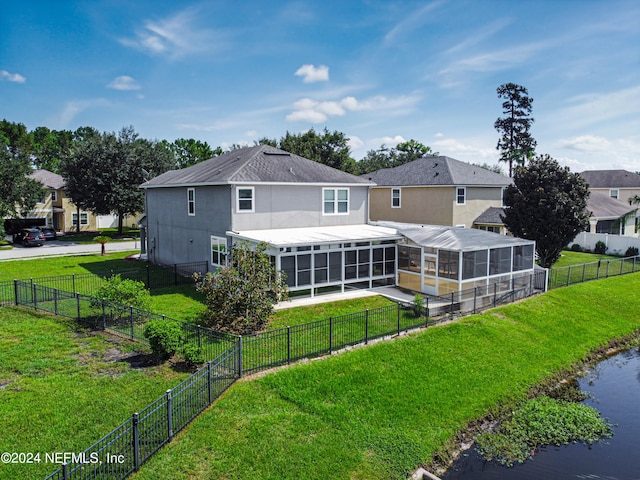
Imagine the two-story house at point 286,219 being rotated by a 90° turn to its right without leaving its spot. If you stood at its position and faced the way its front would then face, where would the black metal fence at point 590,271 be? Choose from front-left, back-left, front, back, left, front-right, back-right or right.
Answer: front-right

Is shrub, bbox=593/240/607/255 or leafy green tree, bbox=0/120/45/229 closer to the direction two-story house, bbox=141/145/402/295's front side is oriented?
the leafy green tree

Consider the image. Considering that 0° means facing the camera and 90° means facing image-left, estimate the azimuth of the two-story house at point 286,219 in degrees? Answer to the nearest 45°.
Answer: approximately 135°

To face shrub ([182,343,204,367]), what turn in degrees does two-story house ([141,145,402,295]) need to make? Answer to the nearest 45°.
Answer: approximately 135° to its left

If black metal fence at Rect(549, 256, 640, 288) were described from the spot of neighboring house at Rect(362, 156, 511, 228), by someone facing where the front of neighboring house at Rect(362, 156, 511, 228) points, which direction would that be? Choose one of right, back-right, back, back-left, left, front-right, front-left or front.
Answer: back

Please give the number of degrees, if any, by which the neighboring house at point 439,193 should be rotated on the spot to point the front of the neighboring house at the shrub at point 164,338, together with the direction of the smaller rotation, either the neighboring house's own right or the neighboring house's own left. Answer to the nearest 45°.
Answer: approximately 135° to the neighboring house's own left

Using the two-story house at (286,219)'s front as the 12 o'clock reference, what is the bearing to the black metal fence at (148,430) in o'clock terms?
The black metal fence is roughly at 8 o'clock from the two-story house.

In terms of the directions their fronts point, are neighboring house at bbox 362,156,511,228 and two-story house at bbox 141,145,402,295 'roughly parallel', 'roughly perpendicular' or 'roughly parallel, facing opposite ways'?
roughly parallel

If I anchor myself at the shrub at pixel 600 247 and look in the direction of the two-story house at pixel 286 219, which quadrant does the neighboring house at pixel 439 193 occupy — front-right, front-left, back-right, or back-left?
front-right

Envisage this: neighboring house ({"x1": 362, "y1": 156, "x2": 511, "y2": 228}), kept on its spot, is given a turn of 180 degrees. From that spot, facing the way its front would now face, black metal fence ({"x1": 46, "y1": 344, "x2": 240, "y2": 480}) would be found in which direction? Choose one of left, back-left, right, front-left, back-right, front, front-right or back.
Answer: front-right

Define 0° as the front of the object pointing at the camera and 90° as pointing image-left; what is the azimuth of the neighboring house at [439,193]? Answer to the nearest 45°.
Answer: approximately 135°

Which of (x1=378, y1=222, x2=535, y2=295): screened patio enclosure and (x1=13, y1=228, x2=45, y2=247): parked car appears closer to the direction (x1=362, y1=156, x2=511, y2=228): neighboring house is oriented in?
the parked car

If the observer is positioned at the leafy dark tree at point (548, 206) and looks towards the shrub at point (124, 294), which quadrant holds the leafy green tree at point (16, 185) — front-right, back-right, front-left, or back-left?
front-right

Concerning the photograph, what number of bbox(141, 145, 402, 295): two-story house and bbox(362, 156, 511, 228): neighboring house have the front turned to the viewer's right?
0
